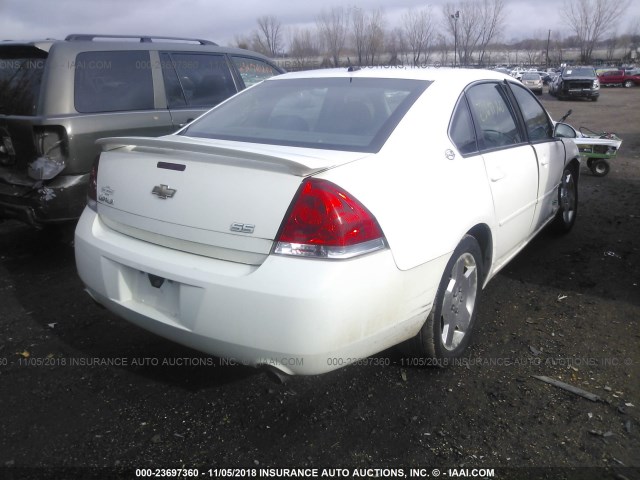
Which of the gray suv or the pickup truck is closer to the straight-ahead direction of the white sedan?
the pickup truck

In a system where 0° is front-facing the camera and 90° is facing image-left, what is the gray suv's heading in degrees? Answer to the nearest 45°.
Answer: approximately 225°

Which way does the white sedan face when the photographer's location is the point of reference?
facing away from the viewer and to the right of the viewer

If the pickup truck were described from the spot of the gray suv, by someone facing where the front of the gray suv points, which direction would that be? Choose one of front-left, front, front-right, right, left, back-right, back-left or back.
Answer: front

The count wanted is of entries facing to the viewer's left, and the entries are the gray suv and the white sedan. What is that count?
0

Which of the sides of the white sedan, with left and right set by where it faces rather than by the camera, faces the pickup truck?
front

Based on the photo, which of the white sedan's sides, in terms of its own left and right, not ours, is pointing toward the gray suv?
left

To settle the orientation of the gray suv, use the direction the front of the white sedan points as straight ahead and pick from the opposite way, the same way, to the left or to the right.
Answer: the same way
